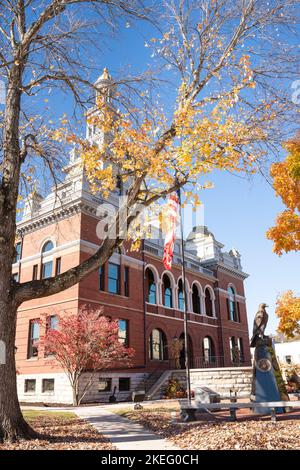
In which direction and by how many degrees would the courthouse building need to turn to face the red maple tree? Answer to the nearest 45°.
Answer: approximately 45° to its right

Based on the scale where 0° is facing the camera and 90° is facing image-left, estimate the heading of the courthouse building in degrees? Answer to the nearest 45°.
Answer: approximately 315°

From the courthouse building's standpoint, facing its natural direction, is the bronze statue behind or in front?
in front

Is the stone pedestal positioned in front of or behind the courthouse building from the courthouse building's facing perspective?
in front
